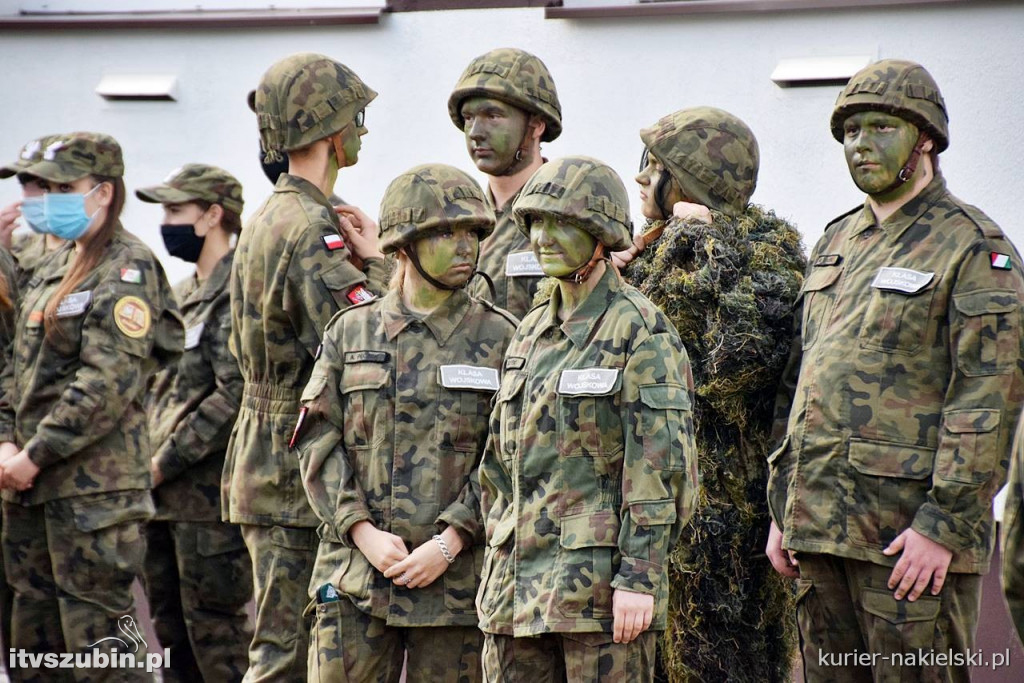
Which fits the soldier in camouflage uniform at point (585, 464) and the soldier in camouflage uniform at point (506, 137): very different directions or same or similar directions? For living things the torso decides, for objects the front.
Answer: same or similar directions

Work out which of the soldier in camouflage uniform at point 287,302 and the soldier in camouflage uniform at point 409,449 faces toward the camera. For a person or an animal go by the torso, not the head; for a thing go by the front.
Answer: the soldier in camouflage uniform at point 409,449

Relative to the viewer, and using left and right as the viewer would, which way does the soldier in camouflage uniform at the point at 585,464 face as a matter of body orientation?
facing the viewer and to the left of the viewer

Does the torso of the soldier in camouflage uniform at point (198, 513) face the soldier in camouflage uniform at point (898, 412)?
no

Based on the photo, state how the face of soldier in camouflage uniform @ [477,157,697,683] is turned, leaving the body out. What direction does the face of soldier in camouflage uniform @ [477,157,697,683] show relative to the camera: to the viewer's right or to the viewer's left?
to the viewer's left

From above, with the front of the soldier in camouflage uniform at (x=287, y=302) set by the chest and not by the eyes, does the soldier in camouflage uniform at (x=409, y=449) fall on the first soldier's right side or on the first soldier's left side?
on the first soldier's right side

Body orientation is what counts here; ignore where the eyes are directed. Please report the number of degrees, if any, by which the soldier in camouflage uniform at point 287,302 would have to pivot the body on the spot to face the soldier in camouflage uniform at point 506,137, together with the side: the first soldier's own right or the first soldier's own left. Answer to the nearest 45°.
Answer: approximately 45° to the first soldier's own right

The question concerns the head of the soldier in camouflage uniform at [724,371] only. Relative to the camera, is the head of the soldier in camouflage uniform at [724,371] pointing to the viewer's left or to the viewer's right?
to the viewer's left

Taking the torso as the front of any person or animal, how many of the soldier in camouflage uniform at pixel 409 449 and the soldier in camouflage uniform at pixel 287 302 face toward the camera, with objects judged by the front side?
1

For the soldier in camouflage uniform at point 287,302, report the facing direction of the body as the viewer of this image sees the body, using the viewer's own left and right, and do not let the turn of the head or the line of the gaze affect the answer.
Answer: facing away from the viewer and to the right of the viewer
